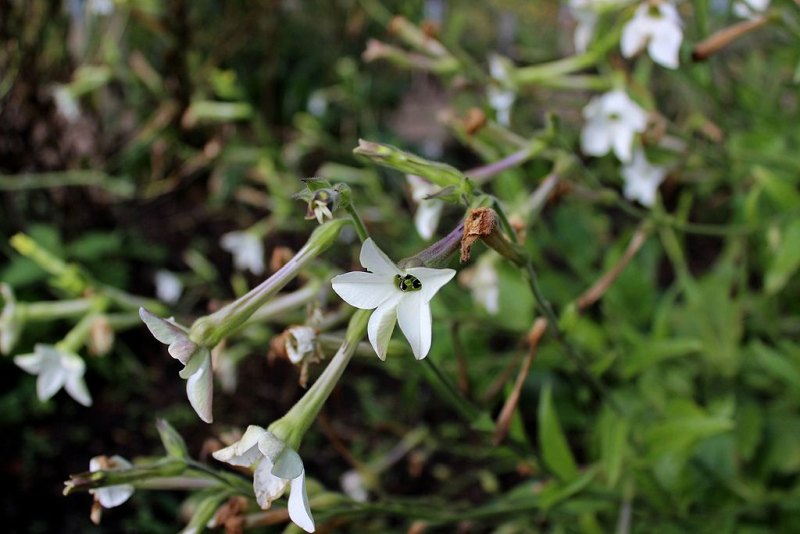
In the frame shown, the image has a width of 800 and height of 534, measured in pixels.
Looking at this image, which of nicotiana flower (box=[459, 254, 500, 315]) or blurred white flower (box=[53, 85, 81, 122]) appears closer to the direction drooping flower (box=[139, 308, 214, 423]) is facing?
the blurred white flower

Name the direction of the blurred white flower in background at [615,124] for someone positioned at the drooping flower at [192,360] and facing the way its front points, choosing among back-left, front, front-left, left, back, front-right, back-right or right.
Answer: back-right

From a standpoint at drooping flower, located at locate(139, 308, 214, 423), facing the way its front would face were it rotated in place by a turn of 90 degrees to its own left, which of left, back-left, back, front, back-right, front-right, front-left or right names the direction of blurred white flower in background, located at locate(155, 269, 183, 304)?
back

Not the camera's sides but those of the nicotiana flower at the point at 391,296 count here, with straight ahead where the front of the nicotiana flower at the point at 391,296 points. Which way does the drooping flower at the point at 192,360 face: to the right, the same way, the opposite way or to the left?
to the right

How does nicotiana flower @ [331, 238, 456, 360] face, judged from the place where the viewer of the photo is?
facing the viewer

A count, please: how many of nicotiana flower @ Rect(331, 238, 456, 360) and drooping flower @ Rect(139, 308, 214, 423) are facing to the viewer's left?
1

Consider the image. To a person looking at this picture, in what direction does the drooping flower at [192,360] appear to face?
facing to the left of the viewer

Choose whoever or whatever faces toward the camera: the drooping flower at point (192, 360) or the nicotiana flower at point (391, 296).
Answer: the nicotiana flower
